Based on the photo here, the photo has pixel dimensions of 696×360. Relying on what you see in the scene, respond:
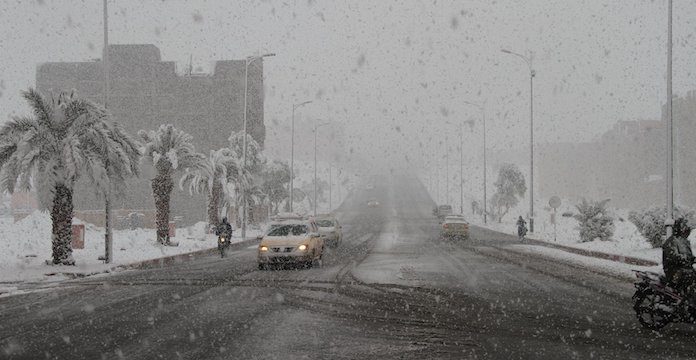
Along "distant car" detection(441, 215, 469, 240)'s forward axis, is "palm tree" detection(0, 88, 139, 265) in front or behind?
behind

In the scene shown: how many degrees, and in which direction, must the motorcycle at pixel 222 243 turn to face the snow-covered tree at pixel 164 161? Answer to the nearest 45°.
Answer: approximately 135° to its right

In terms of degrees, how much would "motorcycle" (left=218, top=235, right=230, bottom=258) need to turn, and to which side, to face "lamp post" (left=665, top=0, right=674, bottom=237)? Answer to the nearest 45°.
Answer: approximately 45° to its left

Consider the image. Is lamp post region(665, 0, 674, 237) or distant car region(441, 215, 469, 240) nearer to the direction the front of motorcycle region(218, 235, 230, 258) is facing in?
the lamp post

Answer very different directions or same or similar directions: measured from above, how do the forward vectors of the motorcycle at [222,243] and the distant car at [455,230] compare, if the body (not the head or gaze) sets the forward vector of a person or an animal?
very different directions

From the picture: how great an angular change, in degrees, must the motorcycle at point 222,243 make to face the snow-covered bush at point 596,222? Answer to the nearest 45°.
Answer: approximately 90° to its left

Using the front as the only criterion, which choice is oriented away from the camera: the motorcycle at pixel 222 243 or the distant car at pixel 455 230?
the distant car

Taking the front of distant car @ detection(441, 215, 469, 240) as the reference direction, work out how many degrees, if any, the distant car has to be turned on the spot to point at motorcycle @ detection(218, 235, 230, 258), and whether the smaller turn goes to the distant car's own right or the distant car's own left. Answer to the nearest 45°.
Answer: approximately 135° to the distant car's own left

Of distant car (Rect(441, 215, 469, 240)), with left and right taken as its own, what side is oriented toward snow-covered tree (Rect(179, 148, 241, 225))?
left

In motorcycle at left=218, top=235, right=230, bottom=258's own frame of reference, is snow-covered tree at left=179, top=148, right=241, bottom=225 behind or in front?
behind

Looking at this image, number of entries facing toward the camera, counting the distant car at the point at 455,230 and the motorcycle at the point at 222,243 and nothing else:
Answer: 1

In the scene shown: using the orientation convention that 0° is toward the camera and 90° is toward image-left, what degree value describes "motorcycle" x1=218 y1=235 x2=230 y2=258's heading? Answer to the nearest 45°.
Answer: approximately 0°

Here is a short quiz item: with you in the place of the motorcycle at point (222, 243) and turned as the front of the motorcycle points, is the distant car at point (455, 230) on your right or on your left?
on your left

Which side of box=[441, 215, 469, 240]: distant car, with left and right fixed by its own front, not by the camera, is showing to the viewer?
back
